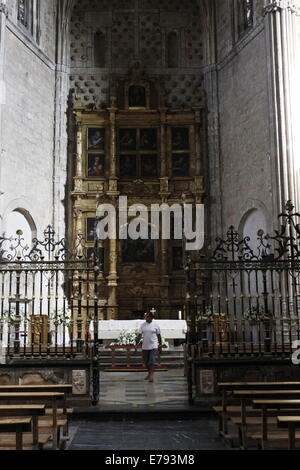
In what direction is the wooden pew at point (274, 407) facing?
away from the camera

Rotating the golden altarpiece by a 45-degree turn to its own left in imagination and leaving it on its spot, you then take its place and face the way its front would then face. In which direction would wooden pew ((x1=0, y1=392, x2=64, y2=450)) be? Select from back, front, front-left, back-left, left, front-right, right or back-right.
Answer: front-right

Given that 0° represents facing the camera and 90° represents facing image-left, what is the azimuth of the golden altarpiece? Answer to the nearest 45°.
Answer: approximately 0°

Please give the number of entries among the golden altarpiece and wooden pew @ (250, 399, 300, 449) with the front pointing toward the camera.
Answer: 1

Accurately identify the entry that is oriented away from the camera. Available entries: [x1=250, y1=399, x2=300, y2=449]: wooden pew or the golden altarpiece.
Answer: the wooden pew

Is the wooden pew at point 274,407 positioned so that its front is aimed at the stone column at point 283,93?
yes

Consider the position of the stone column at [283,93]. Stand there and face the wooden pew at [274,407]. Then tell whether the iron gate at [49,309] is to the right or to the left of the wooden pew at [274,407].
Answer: right

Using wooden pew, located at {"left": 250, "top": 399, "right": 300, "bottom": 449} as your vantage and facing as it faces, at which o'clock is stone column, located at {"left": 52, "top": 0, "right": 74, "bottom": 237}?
The stone column is roughly at 11 o'clock from the wooden pew.

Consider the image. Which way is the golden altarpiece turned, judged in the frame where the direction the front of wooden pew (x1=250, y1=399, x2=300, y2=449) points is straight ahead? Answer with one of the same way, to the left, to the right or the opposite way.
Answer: the opposite way

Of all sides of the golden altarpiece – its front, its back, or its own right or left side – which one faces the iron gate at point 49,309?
front

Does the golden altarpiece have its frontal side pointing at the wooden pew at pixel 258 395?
yes

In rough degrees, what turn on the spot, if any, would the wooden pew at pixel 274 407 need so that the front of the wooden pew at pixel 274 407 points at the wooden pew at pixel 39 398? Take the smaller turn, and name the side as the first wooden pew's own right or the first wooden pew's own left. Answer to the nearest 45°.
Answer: approximately 90° to the first wooden pew's own left
